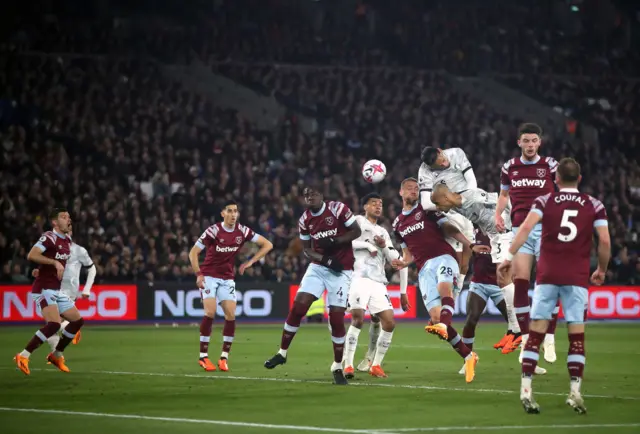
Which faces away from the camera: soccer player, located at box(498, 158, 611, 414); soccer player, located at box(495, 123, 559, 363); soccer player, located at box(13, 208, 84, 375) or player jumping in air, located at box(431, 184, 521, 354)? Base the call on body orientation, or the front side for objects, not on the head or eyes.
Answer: soccer player, located at box(498, 158, 611, 414)

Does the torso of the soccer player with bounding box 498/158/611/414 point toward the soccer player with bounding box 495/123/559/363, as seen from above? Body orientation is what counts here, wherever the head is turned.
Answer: yes

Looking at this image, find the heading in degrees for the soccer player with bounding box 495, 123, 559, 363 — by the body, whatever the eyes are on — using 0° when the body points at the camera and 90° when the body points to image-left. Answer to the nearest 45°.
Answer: approximately 0°

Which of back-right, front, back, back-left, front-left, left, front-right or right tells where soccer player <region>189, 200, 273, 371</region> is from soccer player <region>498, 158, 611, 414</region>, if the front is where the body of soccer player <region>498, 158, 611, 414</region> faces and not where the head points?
front-left

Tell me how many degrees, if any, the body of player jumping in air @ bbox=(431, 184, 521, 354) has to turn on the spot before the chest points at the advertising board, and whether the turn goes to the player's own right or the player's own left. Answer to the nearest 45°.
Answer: approximately 45° to the player's own right

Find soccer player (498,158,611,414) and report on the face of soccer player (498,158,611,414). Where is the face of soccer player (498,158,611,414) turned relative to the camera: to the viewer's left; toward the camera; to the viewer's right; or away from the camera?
away from the camera

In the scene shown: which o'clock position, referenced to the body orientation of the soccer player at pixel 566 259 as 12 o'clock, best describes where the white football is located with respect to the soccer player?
The white football is roughly at 11 o'clock from the soccer player.

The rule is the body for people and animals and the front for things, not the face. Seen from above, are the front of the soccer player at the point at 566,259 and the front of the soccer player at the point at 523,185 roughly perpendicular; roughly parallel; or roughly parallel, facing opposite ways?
roughly parallel, facing opposite ways

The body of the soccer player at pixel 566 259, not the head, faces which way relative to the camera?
away from the camera

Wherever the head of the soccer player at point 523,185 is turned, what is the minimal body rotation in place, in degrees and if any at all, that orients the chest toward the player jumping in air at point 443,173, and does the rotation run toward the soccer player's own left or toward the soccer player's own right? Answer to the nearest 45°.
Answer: approximately 90° to the soccer player's own right

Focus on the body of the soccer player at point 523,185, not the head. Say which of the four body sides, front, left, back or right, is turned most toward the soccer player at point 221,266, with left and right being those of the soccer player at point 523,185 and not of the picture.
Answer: right

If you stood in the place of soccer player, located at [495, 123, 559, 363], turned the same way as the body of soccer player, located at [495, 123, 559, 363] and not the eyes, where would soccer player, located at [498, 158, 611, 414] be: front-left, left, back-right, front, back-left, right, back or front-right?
front

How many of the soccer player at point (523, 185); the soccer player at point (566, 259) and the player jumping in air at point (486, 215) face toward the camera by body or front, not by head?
1

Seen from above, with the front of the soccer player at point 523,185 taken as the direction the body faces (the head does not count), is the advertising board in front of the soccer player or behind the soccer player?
behind
